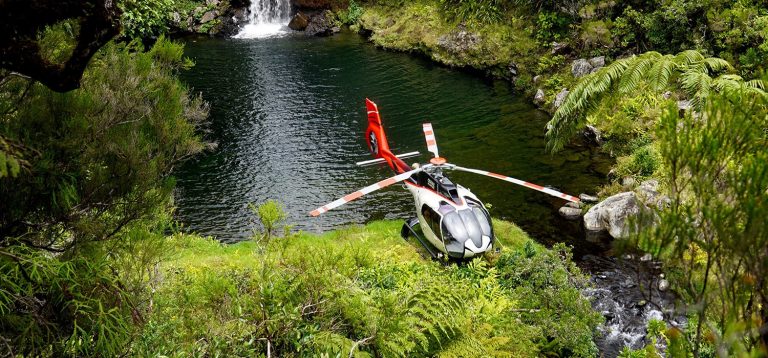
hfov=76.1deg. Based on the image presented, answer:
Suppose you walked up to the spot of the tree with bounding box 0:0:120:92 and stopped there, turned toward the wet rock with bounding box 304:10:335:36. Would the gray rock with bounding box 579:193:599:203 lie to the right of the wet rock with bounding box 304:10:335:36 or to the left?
right

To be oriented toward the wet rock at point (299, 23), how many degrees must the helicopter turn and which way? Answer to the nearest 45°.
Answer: approximately 180°

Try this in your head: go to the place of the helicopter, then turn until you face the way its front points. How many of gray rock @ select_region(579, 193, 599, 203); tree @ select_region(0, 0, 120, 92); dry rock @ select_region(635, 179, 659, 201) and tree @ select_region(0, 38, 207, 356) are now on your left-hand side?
2

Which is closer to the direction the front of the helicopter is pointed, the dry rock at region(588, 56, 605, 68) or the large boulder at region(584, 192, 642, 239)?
the large boulder

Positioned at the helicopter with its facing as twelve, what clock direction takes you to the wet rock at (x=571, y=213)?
The wet rock is roughly at 9 o'clock from the helicopter.

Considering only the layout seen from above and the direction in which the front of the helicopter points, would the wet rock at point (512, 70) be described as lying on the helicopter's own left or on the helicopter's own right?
on the helicopter's own left

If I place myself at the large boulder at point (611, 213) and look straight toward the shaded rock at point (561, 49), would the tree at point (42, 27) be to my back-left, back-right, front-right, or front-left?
back-left

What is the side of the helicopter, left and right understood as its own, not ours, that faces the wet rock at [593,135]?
left

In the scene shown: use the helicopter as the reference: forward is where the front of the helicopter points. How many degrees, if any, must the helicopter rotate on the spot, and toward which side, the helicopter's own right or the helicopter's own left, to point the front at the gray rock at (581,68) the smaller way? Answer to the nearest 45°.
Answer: approximately 135° to the helicopter's own left

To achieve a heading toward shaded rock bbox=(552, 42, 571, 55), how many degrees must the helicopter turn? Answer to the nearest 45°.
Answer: approximately 135° to its left

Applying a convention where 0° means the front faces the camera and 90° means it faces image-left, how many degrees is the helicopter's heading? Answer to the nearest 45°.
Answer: approximately 315°

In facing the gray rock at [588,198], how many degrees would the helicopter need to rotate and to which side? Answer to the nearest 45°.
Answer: approximately 90° to its left

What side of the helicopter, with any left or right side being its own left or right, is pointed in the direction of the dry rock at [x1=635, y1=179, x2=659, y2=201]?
left
